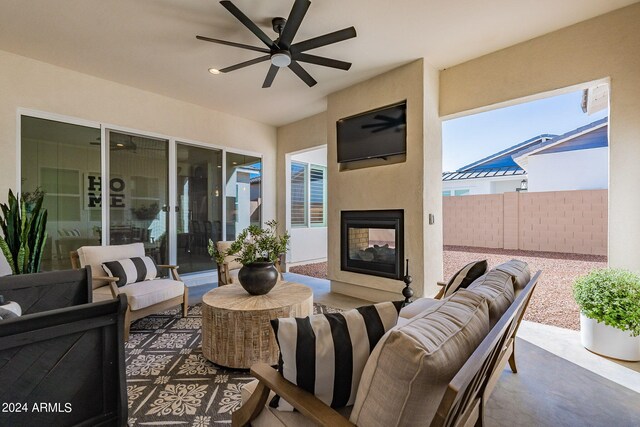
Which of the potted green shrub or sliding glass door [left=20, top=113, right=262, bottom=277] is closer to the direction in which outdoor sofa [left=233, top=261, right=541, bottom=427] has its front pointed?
the sliding glass door

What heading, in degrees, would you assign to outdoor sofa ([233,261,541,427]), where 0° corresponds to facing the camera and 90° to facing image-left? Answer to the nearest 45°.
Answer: approximately 135°

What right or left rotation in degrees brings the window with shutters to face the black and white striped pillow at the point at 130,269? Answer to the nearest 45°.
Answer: approximately 90° to its right

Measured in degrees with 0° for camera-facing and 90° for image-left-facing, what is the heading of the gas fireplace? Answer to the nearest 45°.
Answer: approximately 45°

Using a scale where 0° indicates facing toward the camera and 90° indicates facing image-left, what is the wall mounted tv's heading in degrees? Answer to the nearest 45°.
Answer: approximately 45°

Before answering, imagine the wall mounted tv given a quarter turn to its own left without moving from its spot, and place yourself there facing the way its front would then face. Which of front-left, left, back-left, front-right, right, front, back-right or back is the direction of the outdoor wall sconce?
left

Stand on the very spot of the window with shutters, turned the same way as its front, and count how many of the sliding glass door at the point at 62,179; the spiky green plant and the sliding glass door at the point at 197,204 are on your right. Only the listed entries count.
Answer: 3
